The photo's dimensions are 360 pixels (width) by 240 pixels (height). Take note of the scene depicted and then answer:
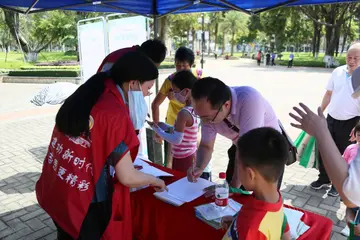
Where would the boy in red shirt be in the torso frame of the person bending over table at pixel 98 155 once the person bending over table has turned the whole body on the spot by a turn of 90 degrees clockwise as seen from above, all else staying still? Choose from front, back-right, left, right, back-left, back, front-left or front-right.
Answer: front

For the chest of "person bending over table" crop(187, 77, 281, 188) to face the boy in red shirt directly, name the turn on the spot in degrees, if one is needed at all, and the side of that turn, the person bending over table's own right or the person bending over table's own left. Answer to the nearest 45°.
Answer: approximately 45° to the person bending over table's own left

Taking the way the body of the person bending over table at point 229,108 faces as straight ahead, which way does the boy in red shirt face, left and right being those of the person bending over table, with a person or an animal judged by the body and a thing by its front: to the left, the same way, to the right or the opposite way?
to the right

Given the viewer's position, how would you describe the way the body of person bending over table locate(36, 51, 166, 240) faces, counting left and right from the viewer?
facing away from the viewer and to the right of the viewer

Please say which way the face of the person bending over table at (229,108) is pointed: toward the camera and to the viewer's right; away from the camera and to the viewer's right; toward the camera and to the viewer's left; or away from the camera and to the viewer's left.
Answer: toward the camera and to the viewer's left

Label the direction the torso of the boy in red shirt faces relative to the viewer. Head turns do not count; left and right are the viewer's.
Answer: facing away from the viewer and to the left of the viewer

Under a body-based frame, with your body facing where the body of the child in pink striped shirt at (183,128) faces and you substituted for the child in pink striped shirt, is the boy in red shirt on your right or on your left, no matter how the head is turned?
on your left

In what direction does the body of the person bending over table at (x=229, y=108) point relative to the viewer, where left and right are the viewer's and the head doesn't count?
facing the viewer and to the left of the viewer

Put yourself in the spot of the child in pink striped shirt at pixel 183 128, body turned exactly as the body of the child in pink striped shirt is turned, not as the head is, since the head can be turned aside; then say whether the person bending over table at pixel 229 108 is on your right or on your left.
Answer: on your left

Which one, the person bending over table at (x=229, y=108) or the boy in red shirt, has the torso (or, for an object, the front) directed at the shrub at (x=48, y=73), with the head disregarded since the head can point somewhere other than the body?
the boy in red shirt

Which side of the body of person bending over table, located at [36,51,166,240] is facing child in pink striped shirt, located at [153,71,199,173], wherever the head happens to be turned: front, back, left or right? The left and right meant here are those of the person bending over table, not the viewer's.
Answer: front

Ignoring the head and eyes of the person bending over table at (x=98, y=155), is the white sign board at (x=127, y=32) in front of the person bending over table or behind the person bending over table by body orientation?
in front
